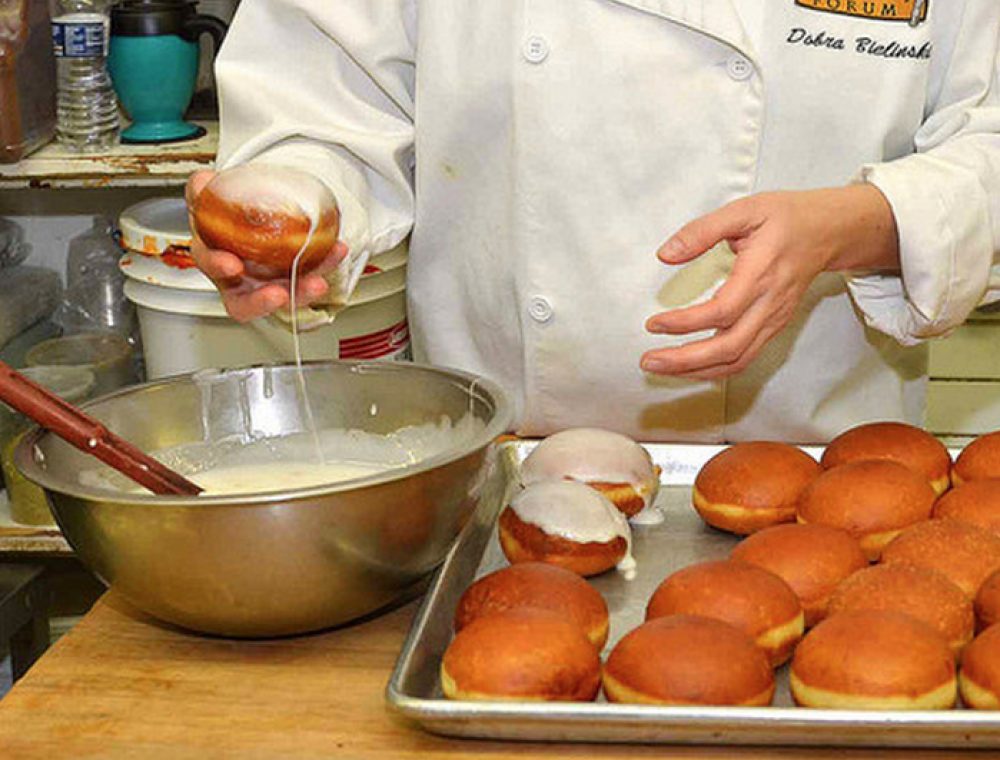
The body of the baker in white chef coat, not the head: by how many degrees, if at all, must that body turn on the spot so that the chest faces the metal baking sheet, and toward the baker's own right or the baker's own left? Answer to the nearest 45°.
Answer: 0° — they already face it

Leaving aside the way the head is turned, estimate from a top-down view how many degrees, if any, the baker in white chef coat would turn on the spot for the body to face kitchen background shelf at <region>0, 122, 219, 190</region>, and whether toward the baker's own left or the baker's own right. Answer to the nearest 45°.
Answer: approximately 135° to the baker's own right

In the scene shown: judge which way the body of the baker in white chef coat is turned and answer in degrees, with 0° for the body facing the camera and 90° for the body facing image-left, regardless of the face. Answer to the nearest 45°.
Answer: approximately 0°

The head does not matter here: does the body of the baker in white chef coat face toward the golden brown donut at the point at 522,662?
yes

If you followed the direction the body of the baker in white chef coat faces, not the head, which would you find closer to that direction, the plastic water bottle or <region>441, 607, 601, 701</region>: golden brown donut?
the golden brown donut

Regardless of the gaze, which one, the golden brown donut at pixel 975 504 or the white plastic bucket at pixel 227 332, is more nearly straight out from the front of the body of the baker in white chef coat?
the golden brown donut

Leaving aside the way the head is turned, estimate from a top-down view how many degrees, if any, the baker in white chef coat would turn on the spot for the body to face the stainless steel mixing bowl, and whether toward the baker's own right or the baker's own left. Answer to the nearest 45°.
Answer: approximately 45° to the baker's own right

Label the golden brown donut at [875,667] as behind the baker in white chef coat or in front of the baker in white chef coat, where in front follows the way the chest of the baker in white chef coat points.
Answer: in front

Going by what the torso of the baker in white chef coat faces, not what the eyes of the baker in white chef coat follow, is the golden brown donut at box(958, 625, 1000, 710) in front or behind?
in front

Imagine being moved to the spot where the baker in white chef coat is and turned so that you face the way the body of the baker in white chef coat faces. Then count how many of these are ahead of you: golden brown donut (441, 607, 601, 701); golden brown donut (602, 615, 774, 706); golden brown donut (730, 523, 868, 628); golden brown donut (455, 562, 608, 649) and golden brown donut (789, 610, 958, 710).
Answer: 5

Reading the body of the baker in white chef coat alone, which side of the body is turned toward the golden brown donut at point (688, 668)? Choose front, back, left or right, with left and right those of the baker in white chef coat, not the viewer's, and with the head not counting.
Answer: front

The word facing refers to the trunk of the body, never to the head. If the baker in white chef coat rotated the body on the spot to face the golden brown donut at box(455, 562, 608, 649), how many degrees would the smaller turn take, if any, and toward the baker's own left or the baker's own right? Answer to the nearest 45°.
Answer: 0° — they already face it
